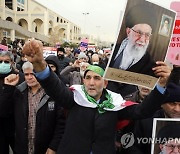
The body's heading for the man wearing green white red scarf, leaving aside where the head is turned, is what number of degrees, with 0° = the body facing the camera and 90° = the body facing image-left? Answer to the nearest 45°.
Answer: approximately 0°
